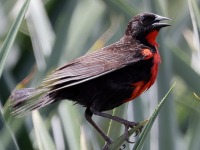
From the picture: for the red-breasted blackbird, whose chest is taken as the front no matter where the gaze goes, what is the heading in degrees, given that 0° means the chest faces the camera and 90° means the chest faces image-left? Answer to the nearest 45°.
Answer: approximately 270°
